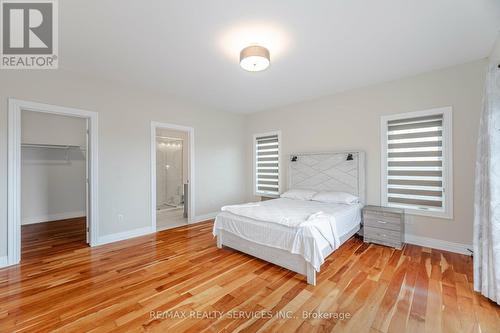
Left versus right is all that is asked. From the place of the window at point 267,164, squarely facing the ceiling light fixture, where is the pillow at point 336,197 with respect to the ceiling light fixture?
left

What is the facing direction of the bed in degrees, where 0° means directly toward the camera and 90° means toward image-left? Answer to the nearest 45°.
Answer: approximately 45°

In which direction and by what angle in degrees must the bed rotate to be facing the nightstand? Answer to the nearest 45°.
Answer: approximately 180°

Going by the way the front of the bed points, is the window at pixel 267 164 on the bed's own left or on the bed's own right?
on the bed's own right

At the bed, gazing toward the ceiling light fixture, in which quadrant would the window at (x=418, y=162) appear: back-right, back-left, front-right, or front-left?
back-left
